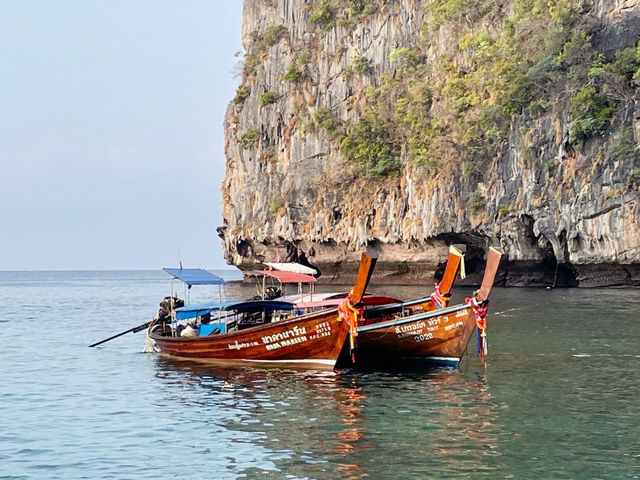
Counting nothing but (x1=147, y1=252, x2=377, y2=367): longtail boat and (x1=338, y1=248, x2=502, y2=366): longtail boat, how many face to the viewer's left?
0

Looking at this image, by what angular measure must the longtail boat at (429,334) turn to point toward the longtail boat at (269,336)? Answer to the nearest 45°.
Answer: approximately 135° to its right

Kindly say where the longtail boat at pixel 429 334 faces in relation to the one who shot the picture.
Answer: facing the viewer and to the right of the viewer

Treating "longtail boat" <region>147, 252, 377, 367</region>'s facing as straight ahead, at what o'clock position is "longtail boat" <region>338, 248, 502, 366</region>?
"longtail boat" <region>338, 248, 502, 366</region> is roughly at 11 o'clock from "longtail boat" <region>147, 252, 377, 367</region>.
